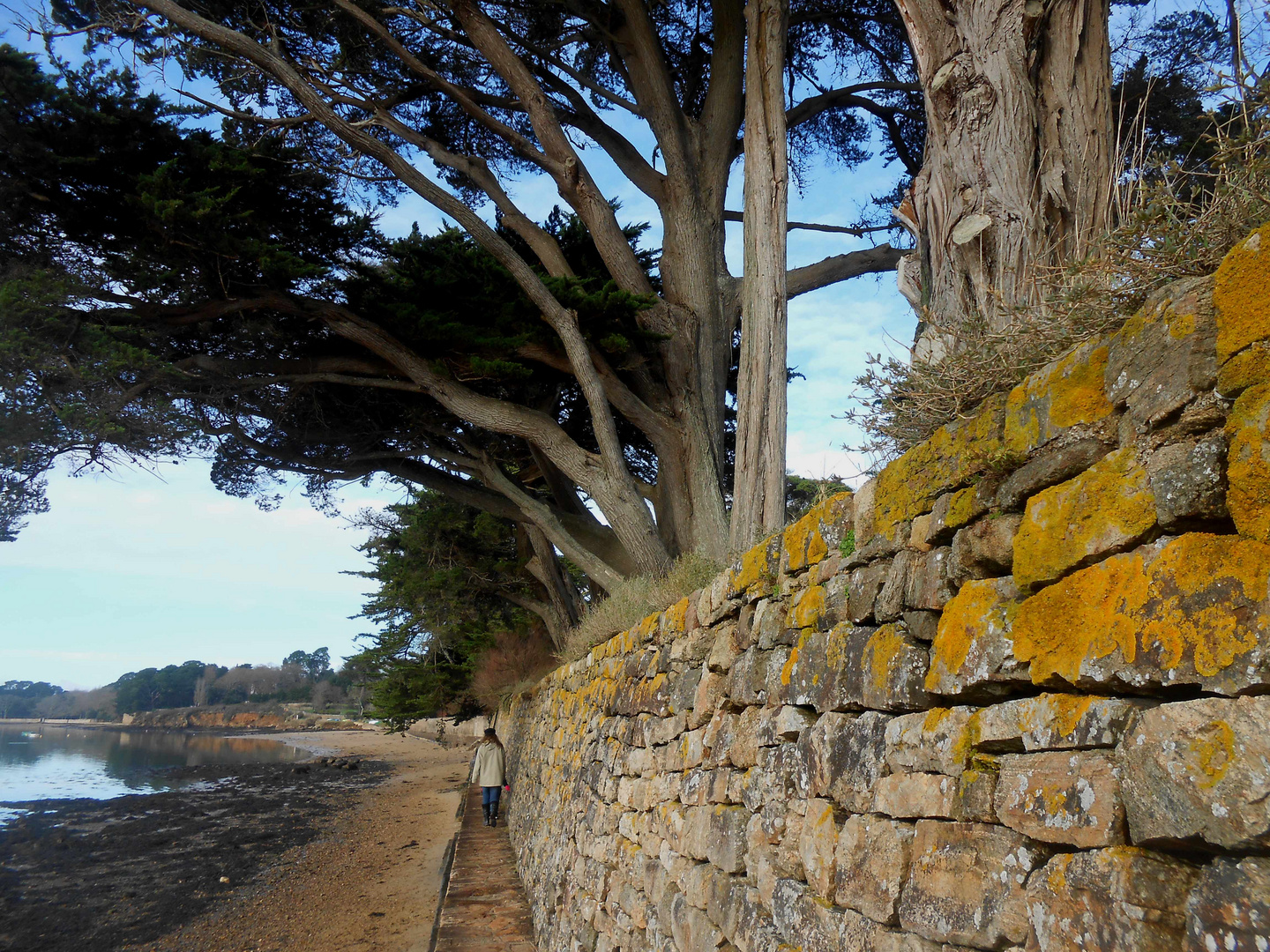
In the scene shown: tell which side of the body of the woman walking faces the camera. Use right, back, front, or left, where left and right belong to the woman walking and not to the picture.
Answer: back

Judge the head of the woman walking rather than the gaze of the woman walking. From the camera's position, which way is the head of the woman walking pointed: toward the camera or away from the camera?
away from the camera

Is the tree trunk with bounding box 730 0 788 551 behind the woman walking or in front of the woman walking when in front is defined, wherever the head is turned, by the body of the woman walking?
behind

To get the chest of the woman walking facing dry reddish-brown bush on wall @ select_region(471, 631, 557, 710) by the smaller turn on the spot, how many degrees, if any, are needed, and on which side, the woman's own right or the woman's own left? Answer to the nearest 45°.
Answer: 0° — they already face it

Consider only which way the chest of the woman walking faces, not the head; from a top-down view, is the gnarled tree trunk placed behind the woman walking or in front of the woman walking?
behind
